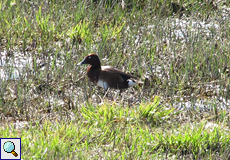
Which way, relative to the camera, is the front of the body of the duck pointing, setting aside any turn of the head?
to the viewer's left
